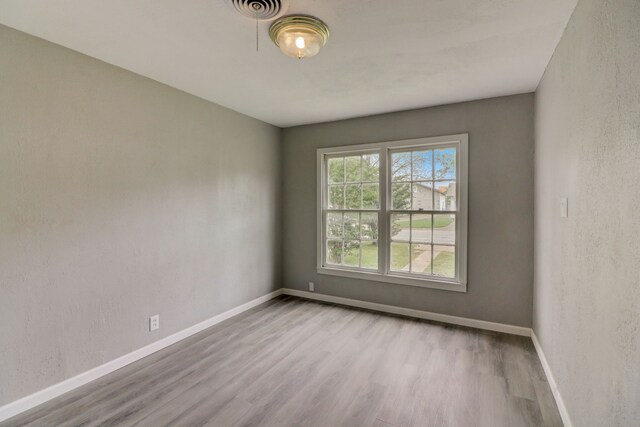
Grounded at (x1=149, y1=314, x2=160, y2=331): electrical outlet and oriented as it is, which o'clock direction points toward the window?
The window is roughly at 11 o'clock from the electrical outlet.

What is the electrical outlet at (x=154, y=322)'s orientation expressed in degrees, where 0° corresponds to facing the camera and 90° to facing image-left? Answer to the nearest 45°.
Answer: approximately 315°

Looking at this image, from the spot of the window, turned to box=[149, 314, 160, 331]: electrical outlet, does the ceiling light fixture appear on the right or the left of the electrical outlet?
left
